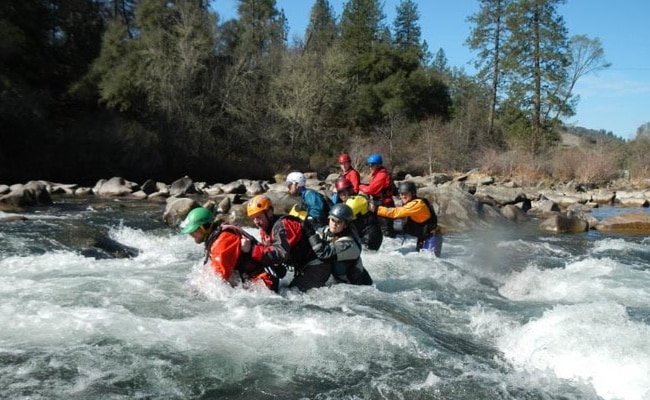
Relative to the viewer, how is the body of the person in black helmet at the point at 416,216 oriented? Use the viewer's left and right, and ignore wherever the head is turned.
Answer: facing to the left of the viewer

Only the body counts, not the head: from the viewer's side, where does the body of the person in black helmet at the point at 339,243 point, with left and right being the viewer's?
facing the viewer and to the left of the viewer

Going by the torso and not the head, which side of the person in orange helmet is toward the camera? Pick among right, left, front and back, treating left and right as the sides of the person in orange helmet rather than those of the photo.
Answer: left

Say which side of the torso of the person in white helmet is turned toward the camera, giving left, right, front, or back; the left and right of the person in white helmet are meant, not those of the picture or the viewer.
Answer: left
